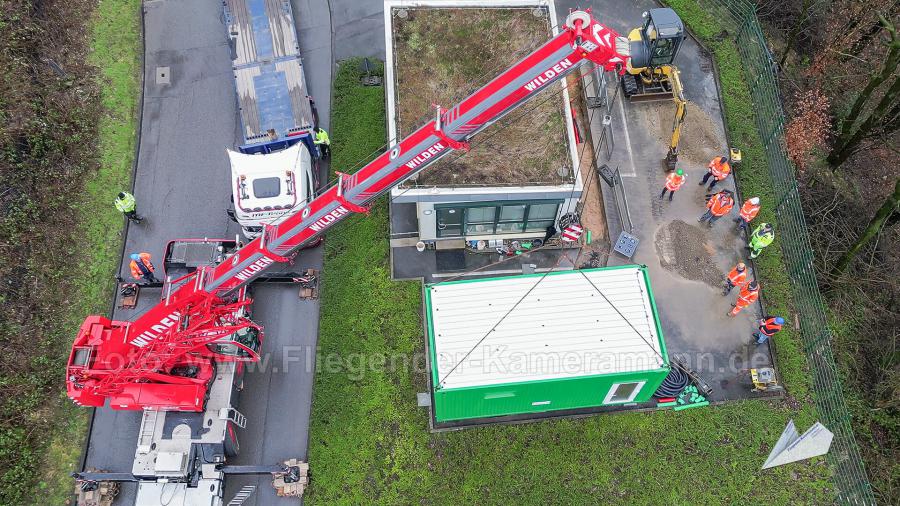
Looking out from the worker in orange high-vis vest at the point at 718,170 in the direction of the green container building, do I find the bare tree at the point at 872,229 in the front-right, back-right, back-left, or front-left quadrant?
back-left

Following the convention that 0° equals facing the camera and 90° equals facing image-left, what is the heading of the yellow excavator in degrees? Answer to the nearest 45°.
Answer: approximately 0°

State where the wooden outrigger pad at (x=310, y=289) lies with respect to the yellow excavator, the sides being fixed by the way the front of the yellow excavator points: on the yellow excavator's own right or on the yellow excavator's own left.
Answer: on the yellow excavator's own right

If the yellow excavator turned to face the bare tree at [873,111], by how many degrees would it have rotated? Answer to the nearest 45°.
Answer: approximately 90° to its left

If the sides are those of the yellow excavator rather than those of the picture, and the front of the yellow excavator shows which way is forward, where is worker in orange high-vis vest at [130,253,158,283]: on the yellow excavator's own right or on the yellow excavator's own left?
on the yellow excavator's own right

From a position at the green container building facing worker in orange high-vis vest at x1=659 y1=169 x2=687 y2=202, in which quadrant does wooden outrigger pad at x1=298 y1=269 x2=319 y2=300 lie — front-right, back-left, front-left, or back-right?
back-left
